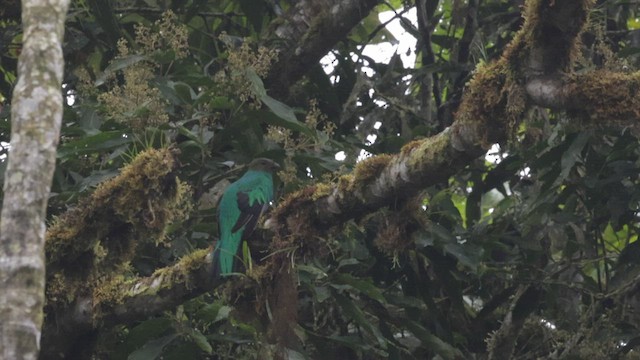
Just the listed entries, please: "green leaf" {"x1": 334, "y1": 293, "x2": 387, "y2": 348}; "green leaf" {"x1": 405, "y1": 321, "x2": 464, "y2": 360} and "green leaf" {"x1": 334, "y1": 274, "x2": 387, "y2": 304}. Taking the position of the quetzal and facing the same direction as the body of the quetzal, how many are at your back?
0

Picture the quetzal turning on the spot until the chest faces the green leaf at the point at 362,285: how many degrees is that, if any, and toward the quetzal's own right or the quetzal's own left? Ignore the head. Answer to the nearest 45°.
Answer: approximately 45° to the quetzal's own right

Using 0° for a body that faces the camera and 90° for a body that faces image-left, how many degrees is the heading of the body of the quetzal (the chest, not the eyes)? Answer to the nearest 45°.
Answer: approximately 225°

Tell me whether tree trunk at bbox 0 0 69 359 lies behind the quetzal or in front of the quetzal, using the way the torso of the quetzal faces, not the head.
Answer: behind

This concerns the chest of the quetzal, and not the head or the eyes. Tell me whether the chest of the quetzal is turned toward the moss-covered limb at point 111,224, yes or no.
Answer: no

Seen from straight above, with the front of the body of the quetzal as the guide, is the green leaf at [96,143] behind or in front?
behind
